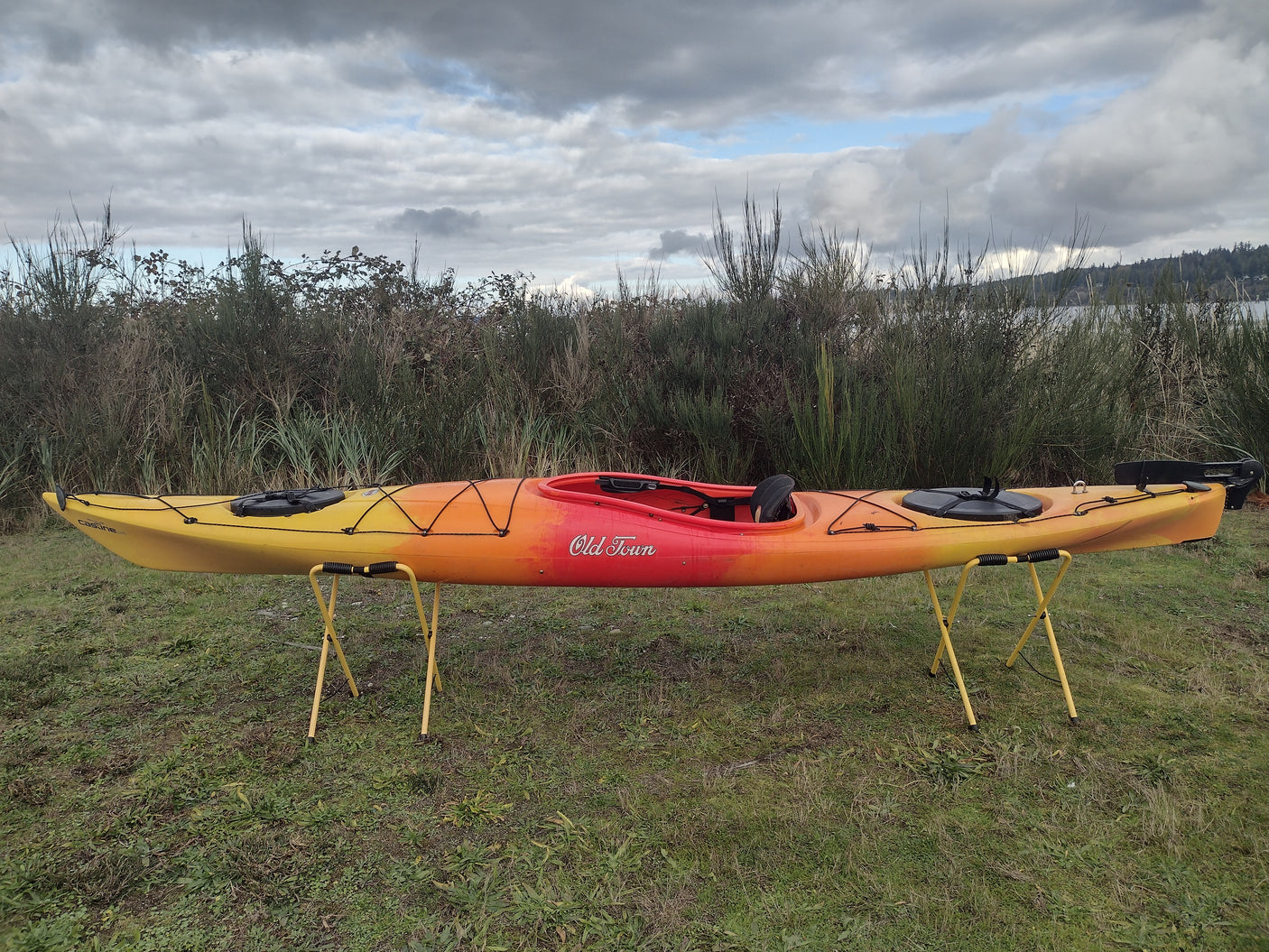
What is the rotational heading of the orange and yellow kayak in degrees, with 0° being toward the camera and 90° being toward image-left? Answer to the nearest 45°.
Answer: approximately 90°
